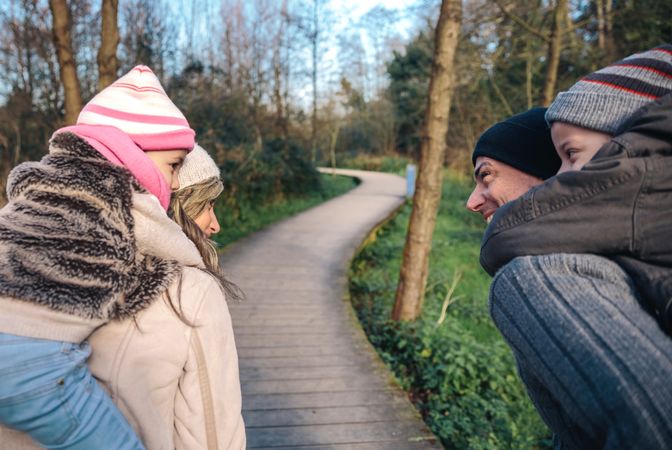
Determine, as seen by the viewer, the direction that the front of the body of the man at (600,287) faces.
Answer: to the viewer's left

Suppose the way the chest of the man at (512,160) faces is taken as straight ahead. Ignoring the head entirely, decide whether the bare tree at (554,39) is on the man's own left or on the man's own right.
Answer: on the man's own right

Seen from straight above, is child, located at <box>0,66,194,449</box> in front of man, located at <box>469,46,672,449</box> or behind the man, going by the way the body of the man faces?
in front

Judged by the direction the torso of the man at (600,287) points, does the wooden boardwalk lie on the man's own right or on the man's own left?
on the man's own right

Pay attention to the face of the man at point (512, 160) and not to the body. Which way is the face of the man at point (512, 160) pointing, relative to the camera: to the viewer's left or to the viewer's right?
to the viewer's left

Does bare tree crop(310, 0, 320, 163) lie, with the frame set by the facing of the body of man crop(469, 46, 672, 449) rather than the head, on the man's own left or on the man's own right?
on the man's own right

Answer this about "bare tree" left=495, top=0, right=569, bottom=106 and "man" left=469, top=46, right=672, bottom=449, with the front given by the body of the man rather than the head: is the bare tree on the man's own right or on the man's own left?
on the man's own right

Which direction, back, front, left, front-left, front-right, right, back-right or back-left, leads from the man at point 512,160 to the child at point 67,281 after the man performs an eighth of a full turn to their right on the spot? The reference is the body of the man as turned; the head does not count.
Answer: left

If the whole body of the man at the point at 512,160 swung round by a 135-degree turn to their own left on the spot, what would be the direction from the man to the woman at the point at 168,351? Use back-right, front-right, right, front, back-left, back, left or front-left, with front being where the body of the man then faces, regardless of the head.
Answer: right

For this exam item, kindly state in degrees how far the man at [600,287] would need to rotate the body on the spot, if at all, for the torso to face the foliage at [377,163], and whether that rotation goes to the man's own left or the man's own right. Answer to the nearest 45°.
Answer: approximately 45° to the man's own right

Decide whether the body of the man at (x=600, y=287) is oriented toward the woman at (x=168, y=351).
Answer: yes

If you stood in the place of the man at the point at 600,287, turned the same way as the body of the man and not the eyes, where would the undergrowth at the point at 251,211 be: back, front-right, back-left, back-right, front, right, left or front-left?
front-right
